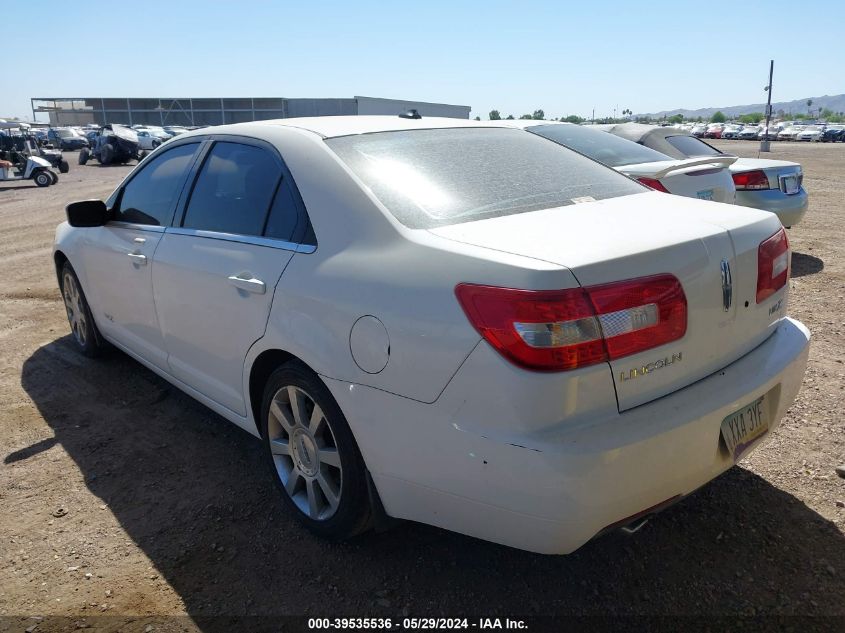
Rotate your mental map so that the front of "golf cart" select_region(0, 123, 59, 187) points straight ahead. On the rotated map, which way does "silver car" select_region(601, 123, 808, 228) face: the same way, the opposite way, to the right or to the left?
to the left

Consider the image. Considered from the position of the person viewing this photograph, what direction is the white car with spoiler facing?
facing away from the viewer and to the left of the viewer

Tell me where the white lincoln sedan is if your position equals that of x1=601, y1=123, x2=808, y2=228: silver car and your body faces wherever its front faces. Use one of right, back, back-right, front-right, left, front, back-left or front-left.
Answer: back-left

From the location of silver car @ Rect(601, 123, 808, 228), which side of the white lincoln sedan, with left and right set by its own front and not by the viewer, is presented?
right

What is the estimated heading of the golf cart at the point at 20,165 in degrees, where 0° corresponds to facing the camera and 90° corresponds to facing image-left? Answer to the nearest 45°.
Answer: approximately 270°

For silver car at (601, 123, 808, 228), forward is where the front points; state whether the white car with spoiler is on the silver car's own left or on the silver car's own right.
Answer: on the silver car's own left

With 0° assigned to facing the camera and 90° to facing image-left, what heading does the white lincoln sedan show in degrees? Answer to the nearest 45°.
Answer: approximately 135°

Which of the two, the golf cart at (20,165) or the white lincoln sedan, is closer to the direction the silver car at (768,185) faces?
the golf cart

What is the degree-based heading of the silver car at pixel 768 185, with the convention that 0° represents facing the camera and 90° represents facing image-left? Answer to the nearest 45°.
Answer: approximately 135°
